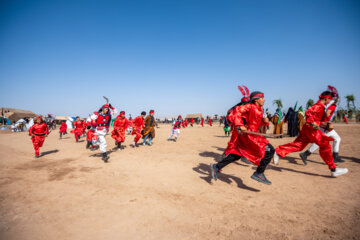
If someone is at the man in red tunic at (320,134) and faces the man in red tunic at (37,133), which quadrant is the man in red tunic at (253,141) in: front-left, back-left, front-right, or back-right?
front-left

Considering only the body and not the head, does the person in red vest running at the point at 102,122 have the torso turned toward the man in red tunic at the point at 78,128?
no

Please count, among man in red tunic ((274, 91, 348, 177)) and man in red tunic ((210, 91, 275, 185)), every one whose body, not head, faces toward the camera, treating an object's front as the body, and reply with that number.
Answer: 0

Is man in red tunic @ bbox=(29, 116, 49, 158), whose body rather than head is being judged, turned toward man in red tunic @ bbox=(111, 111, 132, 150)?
no

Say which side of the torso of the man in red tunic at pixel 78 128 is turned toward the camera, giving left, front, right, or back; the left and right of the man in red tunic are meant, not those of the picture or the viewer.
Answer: front

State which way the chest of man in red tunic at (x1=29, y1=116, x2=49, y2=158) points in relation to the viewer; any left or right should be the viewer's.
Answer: facing the viewer
